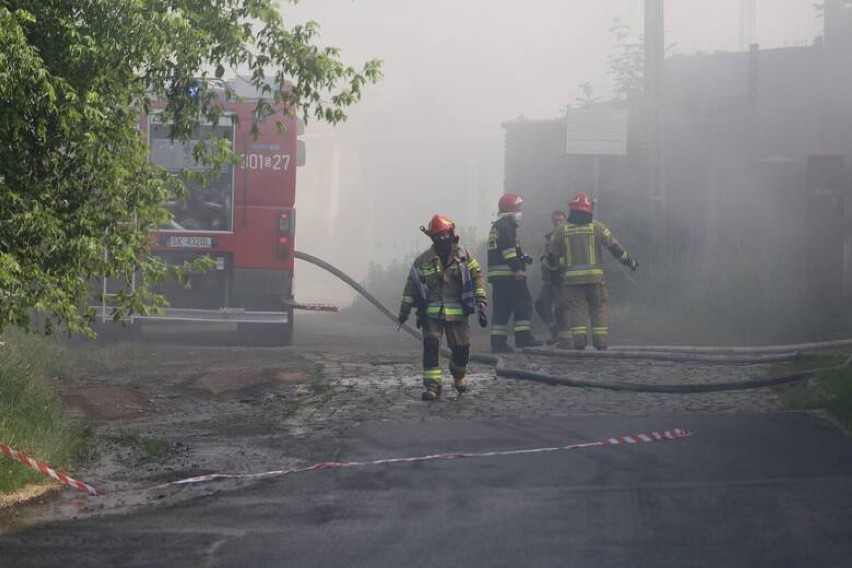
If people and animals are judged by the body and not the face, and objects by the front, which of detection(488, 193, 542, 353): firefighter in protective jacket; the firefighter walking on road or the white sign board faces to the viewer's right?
the firefighter in protective jacket

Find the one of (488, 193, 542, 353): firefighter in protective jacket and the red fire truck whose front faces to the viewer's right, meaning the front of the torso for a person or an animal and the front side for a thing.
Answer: the firefighter in protective jacket

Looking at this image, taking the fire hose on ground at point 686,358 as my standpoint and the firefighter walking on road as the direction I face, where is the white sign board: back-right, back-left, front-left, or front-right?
back-right

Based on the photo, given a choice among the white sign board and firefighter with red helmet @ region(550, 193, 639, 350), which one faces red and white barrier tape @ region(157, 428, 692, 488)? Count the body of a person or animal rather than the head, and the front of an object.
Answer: the white sign board

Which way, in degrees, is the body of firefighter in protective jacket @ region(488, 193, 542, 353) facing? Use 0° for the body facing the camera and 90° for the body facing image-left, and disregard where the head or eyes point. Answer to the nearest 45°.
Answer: approximately 270°

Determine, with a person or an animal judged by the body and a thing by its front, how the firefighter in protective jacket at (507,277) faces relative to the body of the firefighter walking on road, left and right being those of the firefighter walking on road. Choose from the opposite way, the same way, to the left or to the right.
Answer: to the left

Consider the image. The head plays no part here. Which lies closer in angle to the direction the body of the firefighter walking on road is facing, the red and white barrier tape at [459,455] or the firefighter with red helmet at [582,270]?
the red and white barrier tape

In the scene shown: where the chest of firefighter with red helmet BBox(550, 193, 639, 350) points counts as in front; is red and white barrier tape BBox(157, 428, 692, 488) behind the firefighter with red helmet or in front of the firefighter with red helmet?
behind
